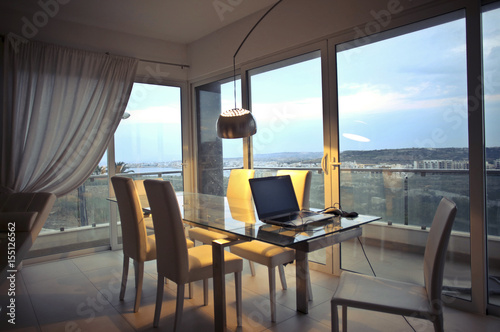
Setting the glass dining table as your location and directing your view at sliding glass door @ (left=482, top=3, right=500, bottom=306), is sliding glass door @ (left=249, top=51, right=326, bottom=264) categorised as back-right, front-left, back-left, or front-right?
front-left

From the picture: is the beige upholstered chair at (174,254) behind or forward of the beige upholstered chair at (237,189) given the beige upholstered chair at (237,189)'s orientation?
forward

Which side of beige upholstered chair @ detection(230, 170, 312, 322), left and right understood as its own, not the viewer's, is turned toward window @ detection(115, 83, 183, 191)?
right

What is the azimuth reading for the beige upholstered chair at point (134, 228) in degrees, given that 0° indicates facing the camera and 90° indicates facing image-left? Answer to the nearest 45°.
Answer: approximately 225°

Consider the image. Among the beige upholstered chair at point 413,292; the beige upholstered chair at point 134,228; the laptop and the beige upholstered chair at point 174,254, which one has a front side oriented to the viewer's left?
the beige upholstered chair at point 413,292

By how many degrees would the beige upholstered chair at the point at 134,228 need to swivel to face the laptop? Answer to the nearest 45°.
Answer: approximately 90° to its right

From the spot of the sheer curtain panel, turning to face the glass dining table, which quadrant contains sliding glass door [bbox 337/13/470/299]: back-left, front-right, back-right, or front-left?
front-left

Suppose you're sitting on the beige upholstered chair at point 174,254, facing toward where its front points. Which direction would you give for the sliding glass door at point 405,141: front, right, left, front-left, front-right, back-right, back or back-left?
front-right

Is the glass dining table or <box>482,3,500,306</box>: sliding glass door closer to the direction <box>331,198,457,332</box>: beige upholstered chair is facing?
the glass dining table

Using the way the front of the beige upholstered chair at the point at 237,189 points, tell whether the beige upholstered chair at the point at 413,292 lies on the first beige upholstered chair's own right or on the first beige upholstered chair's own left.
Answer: on the first beige upholstered chair's own left

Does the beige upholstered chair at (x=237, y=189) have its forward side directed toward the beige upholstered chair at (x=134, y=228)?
yes

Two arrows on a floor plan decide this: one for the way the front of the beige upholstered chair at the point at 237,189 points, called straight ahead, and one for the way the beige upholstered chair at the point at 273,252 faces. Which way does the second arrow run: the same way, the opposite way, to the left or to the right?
the same way

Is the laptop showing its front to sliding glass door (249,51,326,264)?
no

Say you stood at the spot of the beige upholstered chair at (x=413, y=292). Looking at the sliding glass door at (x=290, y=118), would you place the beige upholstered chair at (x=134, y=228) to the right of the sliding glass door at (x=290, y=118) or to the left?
left

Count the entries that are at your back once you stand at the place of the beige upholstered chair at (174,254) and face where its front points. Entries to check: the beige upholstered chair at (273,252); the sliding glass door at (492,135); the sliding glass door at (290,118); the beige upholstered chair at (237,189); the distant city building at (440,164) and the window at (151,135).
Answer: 0

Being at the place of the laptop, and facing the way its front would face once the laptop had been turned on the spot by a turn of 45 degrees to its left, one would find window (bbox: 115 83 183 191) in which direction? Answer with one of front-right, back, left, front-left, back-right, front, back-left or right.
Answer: back-left
